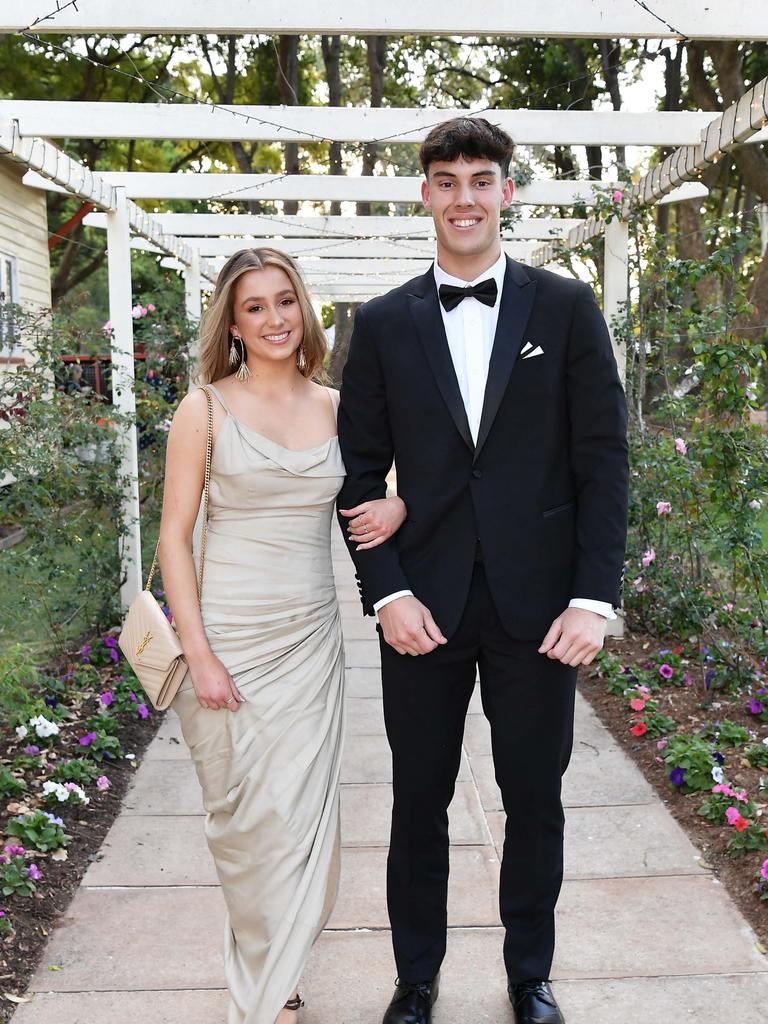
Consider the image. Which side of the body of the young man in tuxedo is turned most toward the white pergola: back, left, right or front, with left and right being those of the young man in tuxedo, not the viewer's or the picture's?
back

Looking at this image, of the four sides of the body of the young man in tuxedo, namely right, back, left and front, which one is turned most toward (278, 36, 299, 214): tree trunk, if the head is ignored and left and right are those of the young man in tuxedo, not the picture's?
back

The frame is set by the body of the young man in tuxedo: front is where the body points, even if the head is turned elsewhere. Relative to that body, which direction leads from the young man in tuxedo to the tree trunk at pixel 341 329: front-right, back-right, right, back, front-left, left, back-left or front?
back

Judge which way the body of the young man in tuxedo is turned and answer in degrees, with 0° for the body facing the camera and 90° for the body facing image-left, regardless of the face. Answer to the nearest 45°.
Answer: approximately 0°

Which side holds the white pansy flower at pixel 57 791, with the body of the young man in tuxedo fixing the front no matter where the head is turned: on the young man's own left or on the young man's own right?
on the young man's own right

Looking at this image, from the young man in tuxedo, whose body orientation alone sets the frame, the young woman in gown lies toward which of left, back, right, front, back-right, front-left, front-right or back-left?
right

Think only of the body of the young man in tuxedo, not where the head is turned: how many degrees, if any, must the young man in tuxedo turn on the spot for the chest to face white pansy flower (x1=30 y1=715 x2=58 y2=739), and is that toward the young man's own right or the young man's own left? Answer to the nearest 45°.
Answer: approximately 135° to the young man's own right

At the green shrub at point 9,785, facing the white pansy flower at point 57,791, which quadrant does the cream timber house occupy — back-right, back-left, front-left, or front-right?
back-left

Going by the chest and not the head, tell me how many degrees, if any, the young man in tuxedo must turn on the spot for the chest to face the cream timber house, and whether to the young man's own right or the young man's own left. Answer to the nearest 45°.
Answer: approximately 135° to the young man's own right
